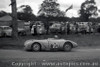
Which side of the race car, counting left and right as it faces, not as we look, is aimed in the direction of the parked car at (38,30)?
right

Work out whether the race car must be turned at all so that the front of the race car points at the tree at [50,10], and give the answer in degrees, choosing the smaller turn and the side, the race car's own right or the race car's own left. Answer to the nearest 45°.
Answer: approximately 90° to the race car's own right

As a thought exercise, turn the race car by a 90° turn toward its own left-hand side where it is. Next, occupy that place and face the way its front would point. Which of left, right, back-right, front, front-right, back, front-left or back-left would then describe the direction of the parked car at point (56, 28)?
back

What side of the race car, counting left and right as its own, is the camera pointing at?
left
